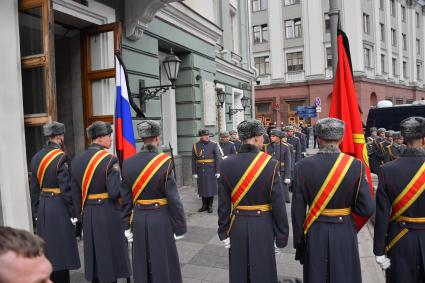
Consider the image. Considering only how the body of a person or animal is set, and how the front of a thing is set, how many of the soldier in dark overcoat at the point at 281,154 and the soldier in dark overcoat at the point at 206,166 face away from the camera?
0

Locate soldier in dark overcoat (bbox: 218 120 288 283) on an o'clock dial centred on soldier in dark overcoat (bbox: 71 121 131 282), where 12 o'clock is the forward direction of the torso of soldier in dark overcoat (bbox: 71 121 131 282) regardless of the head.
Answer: soldier in dark overcoat (bbox: 218 120 288 283) is roughly at 3 o'clock from soldier in dark overcoat (bbox: 71 121 131 282).

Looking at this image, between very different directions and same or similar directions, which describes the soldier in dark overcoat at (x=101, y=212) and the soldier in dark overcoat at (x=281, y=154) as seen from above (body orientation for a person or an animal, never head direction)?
very different directions

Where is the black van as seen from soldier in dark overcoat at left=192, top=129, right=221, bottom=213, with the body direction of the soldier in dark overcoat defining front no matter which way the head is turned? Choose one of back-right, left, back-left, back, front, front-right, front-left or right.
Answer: back-left

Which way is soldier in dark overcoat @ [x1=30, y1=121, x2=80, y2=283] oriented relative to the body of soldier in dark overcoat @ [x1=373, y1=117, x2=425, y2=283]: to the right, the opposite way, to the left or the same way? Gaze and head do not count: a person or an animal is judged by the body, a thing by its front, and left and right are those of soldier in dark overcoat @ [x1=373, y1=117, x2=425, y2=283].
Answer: the same way

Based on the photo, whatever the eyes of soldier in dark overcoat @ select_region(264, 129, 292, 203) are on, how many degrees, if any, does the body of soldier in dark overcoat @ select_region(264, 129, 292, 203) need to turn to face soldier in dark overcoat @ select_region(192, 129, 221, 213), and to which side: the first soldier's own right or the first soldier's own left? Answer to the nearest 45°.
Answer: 0° — they already face them

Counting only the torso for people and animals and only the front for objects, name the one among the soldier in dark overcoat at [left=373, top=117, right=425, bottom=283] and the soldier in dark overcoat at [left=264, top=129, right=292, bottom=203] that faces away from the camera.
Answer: the soldier in dark overcoat at [left=373, top=117, right=425, bottom=283]

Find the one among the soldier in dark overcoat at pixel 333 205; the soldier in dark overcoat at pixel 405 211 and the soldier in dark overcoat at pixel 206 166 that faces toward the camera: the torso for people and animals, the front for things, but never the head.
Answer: the soldier in dark overcoat at pixel 206 166

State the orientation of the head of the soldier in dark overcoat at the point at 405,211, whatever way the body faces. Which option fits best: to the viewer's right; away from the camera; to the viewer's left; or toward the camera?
away from the camera

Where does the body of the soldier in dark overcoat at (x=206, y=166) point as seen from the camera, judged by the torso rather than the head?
toward the camera

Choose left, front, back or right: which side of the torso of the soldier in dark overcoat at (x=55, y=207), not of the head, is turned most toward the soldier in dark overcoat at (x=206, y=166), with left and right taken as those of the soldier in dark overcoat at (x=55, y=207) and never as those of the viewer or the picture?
front

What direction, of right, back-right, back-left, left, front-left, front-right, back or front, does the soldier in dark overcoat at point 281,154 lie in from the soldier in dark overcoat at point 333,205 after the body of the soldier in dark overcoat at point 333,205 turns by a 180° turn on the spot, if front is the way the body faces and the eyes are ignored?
back

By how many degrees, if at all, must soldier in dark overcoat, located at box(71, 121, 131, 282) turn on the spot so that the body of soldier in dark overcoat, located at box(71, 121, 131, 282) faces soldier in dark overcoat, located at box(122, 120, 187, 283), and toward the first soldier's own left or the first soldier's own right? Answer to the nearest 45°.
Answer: approximately 90° to the first soldier's own right

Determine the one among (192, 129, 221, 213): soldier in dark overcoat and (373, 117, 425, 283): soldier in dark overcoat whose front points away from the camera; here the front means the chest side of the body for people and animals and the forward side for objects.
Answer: (373, 117, 425, 283): soldier in dark overcoat

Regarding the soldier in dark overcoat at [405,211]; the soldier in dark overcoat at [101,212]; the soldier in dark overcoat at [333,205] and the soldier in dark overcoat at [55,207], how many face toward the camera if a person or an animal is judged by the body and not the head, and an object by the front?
0

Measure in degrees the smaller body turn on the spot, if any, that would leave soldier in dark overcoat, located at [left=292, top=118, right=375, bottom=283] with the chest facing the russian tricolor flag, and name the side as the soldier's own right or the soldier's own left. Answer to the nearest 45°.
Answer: approximately 45° to the soldier's own left

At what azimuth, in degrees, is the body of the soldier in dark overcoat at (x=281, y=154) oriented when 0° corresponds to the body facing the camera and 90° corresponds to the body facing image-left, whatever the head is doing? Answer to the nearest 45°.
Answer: approximately 45°

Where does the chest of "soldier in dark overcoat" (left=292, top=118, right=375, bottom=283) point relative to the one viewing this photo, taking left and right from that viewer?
facing away from the viewer

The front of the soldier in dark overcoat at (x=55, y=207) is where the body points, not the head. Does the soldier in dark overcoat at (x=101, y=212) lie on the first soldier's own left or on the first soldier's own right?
on the first soldier's own right

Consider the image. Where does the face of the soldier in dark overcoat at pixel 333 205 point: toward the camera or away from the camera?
away from the camera

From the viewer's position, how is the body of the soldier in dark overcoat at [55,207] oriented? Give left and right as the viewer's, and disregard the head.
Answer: facing away from the viewer and to the right of the viewer
